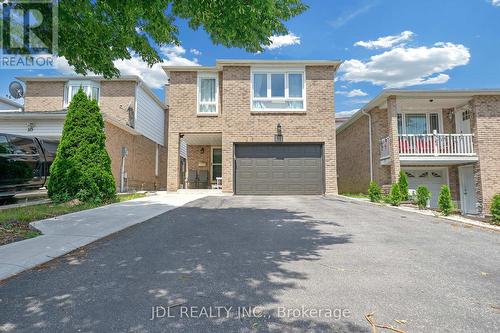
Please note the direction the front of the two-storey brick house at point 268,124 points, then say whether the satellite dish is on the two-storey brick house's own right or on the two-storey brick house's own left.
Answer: on the two-storey brick house's own right

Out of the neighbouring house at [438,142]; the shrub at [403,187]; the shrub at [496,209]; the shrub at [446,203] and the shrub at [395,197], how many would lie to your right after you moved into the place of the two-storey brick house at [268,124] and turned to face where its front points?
0

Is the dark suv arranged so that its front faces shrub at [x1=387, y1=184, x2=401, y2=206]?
no

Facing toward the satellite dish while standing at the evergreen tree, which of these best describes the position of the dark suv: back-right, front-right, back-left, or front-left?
front-left

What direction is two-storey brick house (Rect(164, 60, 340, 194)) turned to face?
toward the camera

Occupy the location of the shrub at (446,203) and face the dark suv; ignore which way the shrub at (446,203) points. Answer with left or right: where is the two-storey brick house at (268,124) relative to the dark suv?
right

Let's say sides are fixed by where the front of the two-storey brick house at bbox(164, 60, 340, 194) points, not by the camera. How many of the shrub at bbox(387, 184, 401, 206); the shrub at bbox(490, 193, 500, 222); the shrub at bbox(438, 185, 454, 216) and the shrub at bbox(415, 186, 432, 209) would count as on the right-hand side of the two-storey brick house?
0

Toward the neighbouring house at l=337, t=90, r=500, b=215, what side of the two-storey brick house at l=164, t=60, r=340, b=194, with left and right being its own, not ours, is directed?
left

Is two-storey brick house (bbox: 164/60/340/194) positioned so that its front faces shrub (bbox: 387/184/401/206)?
no
